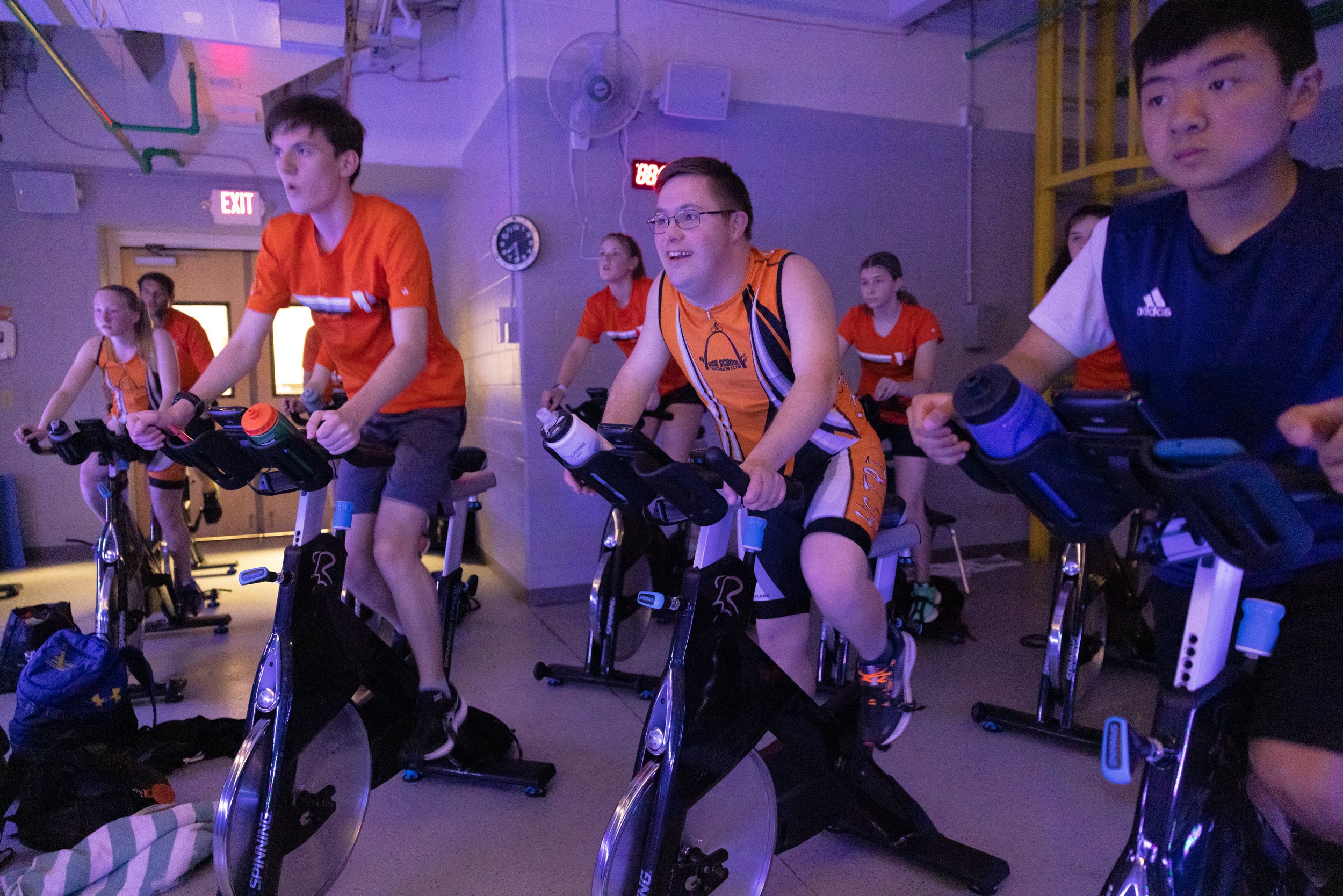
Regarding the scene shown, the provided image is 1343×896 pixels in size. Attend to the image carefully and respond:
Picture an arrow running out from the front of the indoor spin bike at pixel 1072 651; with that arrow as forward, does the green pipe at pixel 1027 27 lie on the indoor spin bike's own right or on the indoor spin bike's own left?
on the indoor spin bike's own right

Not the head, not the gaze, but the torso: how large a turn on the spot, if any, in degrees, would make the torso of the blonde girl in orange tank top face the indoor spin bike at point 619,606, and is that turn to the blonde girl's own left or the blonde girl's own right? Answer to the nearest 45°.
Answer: approximately 90° to the blonde girl's own left

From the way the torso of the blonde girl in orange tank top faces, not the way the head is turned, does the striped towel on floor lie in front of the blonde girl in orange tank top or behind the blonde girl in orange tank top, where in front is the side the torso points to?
in front

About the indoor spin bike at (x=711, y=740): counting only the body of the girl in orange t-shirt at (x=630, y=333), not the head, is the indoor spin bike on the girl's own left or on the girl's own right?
on the girl's own left

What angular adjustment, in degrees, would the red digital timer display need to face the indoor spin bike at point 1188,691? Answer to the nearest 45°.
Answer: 0° — it already faces it

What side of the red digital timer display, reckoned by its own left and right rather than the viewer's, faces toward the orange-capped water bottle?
front

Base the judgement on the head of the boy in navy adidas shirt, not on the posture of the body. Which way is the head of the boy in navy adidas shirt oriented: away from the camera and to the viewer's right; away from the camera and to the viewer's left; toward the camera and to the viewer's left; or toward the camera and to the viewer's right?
toward the camera and to the viewer's left

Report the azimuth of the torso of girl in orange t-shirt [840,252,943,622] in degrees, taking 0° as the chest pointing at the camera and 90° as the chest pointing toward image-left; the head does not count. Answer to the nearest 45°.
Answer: approximately 45°

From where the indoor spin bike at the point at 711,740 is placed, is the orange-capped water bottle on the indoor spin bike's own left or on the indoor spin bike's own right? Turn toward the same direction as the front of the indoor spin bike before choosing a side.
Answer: on the indoor spin bike's own right

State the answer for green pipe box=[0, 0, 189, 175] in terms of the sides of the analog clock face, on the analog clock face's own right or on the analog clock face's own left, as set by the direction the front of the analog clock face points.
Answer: on the analog clock face's own right

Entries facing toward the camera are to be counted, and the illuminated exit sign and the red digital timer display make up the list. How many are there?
2

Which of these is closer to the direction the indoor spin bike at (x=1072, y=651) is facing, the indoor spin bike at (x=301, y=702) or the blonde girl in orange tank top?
the indoor spin bike

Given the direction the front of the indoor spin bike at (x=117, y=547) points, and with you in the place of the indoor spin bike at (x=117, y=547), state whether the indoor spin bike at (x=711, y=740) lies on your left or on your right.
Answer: on your left

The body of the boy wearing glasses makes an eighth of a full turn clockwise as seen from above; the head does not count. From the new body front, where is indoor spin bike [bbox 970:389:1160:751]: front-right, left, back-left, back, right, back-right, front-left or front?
back-right

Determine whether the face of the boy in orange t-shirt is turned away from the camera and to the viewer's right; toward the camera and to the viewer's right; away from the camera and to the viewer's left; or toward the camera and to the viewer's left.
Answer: toward the camera and to the viewer's left

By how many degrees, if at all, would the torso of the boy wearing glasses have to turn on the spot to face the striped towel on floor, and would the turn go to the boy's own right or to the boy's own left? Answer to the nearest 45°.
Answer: approximately 45° to the boy's own right
